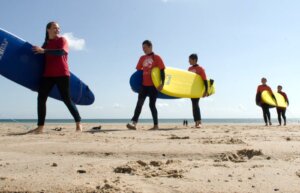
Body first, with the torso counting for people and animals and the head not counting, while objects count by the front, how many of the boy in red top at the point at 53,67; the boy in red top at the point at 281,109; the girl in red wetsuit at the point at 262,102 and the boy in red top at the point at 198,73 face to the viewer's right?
0

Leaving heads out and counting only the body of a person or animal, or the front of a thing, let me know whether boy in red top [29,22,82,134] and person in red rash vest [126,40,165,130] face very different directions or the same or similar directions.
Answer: same or similar directions

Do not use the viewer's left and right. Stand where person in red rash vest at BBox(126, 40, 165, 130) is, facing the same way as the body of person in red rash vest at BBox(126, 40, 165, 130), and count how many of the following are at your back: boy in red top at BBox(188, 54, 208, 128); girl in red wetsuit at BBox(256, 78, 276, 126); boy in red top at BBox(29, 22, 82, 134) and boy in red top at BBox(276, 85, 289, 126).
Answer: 3

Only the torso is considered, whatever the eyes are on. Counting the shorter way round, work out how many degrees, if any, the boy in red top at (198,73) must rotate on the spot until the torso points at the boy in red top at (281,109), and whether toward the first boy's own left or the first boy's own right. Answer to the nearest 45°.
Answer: approximately 180°

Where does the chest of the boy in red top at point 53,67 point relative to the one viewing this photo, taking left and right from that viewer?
facing the viewer and to the left of the viewer

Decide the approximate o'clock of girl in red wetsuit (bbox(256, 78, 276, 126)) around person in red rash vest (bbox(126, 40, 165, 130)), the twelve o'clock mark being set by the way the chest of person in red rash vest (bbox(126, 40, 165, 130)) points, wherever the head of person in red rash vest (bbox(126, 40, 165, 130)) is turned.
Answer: girl in red wetsuit (bbox(256, 78, 276, 126)) is roughly at 6 o'clock from person in red rash vest (bbox(126, 40, 165, 130)).

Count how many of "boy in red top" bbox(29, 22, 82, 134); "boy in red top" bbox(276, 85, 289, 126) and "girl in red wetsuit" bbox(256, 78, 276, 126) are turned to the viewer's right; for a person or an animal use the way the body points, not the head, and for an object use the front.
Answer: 0

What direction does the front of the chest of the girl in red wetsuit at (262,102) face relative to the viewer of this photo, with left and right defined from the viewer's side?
facing the viewer

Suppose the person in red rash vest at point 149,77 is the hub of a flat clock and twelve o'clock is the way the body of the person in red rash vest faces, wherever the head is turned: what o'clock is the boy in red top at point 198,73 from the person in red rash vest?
The boy in red top is roughly at 6 o'clock from the person in red rash vest.

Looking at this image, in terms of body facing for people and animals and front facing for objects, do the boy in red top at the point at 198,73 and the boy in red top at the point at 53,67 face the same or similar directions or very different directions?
same or similar directions

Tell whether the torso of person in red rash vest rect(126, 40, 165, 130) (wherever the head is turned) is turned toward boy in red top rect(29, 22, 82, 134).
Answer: yes

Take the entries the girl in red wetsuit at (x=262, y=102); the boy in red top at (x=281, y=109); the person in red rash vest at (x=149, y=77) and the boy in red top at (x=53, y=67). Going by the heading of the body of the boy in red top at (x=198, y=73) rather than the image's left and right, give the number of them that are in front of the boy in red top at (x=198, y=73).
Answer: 2
